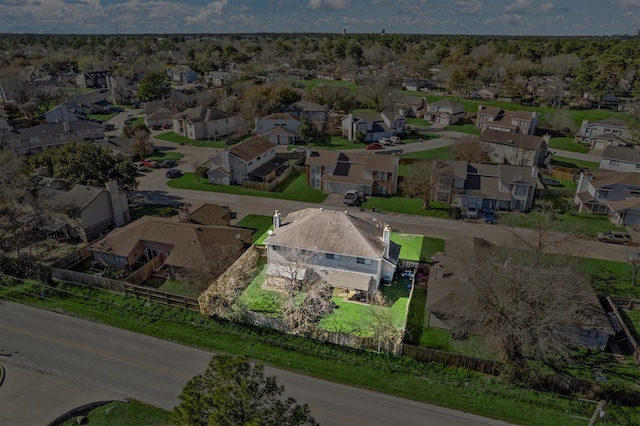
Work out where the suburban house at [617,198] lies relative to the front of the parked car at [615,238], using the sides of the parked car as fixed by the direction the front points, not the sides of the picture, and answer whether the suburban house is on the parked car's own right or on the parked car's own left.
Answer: on the parked car's own right

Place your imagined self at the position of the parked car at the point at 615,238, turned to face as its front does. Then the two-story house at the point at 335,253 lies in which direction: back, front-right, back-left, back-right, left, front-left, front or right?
front-left

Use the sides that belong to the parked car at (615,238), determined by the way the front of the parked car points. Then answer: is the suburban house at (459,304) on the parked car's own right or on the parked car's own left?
on the parked car's own left

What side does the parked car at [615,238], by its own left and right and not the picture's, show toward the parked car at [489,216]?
front

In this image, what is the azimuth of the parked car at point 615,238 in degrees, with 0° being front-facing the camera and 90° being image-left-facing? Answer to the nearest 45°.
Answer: approximately 90°

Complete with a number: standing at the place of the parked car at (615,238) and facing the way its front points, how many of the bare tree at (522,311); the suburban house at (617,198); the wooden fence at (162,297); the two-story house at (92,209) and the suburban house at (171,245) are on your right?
1

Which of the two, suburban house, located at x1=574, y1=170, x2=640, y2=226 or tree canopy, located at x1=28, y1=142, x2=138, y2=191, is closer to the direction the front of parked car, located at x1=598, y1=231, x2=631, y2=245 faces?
the tree canopy

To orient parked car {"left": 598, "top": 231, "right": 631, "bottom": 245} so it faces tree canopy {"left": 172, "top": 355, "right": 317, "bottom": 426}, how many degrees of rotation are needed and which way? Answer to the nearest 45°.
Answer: approximately 90° to its left

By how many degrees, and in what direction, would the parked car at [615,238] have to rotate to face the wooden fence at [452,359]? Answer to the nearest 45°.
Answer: approximately 90° to its left

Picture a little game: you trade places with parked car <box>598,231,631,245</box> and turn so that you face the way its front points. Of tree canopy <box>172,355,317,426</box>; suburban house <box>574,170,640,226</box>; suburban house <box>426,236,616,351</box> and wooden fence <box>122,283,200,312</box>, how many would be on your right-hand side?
1
